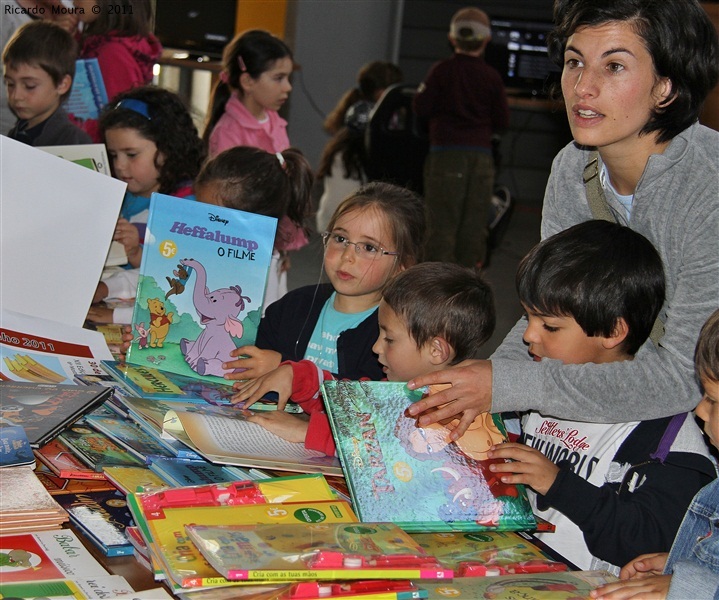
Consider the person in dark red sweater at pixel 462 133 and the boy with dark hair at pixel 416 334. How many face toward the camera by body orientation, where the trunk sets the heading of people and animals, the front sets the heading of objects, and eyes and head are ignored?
0

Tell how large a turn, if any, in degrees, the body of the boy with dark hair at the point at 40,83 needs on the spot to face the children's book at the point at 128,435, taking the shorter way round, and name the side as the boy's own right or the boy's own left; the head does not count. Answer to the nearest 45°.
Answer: approximately 45° to the boy's own left

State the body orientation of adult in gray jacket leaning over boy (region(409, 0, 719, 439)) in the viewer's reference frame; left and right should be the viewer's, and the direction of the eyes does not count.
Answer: facing the viewer and to the left of the viewer

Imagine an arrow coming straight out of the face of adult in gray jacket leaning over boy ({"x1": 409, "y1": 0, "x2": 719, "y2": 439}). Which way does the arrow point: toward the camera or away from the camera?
toward the camera

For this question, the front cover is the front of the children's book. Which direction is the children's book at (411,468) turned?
toward the camera

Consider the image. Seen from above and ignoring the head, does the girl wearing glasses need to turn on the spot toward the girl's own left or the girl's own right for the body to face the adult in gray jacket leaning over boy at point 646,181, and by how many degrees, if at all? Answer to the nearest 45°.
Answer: approximately 90° to the girl's own left

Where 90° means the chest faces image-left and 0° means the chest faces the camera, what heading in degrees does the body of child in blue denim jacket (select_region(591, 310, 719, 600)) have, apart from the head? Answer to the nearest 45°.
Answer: approximately 90°

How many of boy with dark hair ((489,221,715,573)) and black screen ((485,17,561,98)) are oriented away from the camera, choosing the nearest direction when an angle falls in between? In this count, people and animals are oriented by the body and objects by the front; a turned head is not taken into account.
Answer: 0

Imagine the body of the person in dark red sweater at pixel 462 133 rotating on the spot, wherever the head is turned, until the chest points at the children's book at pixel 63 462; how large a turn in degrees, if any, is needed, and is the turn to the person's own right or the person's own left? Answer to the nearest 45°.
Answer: approximately 180°

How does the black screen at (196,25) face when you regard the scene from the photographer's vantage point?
facing the viewer

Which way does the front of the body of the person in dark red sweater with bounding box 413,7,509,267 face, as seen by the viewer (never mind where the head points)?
away from the camera

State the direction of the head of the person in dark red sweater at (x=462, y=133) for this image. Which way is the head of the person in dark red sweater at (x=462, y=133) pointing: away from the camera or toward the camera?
away from the camera

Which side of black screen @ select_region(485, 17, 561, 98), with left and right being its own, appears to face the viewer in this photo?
front
